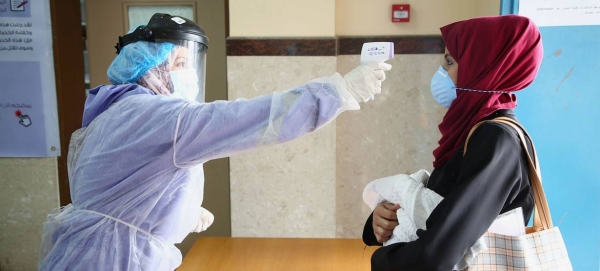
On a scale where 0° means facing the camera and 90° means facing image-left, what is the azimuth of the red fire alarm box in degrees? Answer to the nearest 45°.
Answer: approximately 0°

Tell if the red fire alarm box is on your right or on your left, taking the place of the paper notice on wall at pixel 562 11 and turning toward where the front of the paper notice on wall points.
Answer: on your right

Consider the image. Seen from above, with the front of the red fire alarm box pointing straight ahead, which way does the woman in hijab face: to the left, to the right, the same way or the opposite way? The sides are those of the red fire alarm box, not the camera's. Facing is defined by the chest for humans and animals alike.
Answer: to the right

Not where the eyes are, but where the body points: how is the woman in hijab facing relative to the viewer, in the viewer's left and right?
facing to the left of the viewer

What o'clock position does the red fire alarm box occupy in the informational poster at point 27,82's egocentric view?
The red fire alarm box is roughly at 10 o'clock from the informational poster.

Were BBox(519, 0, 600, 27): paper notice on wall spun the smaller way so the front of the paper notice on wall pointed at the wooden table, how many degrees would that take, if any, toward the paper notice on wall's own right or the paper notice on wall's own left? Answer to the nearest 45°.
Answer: approximately 45° to the paper notice on wall's own right

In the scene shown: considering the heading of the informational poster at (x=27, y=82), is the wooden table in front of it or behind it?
in front

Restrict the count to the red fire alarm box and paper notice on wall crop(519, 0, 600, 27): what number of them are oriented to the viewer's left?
0

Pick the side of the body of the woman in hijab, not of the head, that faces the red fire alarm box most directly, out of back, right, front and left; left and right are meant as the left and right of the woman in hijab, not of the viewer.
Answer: right

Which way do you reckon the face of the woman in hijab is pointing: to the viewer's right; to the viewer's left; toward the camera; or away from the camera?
to the viewer's left
